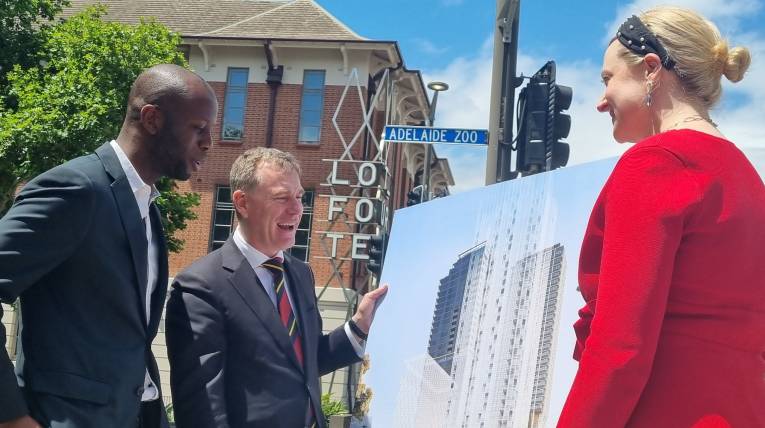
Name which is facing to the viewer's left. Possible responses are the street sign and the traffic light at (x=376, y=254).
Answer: the traffic light

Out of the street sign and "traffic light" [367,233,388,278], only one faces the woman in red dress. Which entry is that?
the street sign

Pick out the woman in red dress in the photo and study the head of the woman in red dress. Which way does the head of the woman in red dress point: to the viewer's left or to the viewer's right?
to the viewer's left

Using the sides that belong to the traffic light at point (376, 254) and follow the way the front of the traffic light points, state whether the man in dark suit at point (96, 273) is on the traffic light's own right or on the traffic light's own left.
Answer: on the traffic light's own left

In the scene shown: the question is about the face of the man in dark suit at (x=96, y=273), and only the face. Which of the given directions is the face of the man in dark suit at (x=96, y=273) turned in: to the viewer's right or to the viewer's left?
to the viewer's right

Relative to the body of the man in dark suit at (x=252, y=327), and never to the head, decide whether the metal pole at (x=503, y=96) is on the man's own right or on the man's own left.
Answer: on the man's own left

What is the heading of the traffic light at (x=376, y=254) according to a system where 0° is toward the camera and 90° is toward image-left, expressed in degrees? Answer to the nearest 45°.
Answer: approximately 90°

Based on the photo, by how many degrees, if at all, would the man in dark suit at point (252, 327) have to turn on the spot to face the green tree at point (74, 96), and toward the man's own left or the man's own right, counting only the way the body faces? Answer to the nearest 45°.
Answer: approximately 135° to the man's own left

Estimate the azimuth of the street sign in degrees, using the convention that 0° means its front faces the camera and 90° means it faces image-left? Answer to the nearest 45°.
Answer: approximately 0°

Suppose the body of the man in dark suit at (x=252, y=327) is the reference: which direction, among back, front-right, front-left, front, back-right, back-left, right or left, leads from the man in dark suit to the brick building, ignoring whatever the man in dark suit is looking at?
back-left

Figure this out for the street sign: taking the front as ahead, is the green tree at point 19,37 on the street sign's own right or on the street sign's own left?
on the street sign's own right
